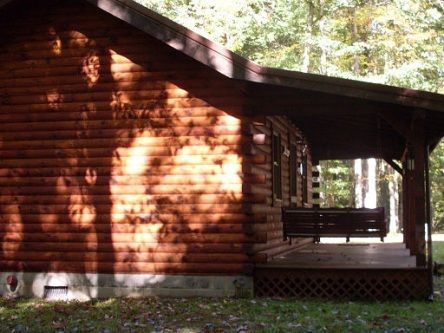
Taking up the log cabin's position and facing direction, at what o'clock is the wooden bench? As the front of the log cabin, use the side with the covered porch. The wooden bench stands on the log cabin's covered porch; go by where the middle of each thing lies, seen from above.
The wooden bench is roughly at 11 o'clock from the log cabin.

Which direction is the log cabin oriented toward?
to the viewer's right
